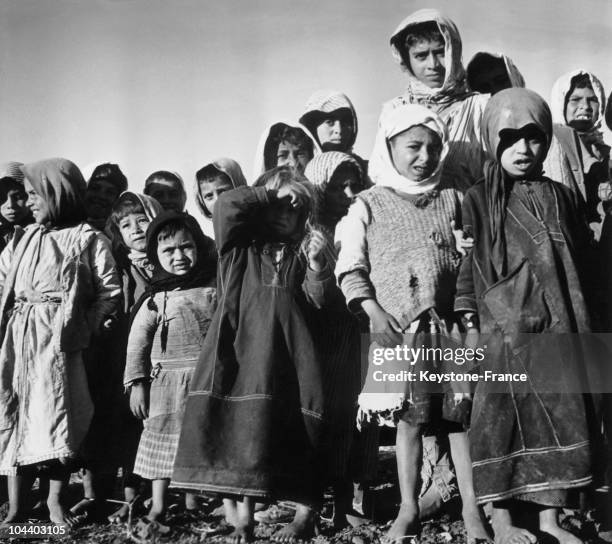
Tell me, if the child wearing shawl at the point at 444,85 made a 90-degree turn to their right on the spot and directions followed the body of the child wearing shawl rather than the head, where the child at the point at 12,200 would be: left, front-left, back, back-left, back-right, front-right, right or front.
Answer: front

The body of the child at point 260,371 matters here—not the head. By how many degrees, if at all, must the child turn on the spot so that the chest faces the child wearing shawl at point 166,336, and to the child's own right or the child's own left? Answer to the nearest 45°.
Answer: approximately 135° to the child's own right

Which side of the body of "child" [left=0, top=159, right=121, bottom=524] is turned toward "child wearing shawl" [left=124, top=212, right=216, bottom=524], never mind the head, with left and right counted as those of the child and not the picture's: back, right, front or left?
left

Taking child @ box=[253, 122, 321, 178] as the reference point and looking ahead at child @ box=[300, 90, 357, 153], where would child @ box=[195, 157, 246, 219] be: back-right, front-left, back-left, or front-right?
back-left

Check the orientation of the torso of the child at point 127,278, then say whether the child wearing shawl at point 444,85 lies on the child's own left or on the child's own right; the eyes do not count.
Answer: on the child's own left

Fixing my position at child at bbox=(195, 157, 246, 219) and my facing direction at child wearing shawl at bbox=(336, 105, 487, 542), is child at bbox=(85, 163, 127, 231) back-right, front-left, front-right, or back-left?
back-right

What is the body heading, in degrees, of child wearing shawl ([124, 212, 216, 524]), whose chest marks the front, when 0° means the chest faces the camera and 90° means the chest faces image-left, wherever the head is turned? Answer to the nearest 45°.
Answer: approximately 0°
